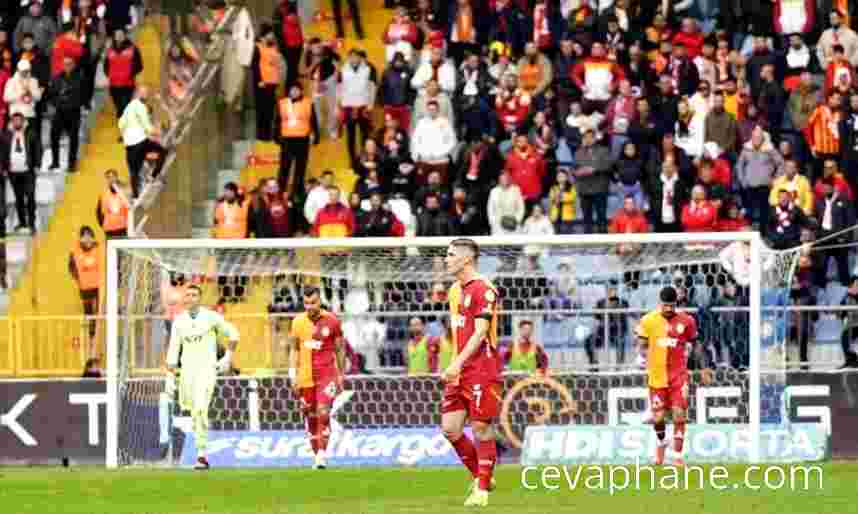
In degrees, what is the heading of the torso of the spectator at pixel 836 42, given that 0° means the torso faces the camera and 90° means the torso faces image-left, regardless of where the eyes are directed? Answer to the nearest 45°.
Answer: approximately 0°

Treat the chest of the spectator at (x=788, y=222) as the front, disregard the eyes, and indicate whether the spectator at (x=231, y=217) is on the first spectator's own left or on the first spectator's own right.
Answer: on the first spectator's own right

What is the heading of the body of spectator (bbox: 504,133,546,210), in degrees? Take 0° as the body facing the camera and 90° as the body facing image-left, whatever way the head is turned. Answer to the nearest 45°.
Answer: approximately 0°

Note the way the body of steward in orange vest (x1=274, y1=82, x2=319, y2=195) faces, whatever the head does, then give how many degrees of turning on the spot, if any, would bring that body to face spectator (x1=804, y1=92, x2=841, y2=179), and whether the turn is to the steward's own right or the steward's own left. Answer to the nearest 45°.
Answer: approximately 90° to the steward's own left

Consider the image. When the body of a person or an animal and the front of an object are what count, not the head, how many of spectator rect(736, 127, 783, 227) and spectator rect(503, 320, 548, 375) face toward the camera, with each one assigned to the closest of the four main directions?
2

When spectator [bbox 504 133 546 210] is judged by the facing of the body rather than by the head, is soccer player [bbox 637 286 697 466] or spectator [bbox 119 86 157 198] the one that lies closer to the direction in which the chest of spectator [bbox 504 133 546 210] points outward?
the soccer player
